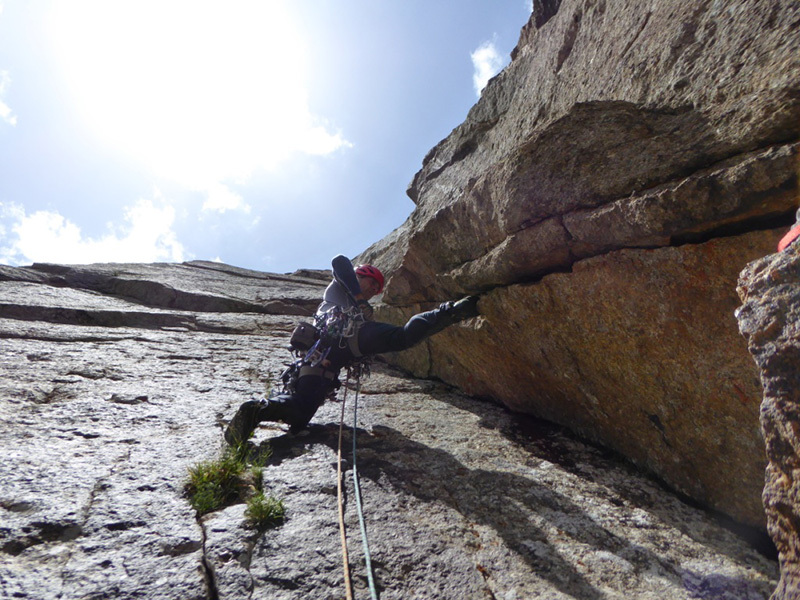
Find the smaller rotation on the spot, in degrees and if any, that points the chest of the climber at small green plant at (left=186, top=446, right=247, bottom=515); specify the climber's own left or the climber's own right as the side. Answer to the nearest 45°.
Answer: approximately 135° to the climber's own right

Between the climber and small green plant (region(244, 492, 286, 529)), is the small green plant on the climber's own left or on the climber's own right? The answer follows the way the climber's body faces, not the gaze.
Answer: on the climber's own right

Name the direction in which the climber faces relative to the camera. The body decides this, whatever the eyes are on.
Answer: to the viewer's right
